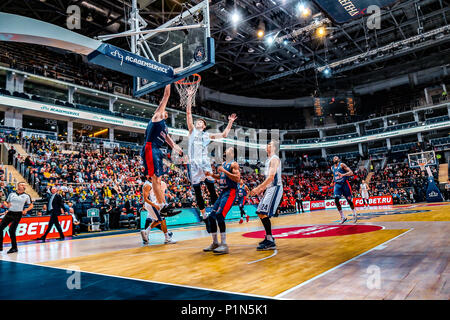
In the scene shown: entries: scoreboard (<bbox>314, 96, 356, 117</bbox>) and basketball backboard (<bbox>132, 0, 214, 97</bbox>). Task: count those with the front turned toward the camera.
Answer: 1

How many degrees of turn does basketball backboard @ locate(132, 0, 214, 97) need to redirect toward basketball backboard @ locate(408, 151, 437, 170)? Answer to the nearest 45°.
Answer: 0° — it already faces it

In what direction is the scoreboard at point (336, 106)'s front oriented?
toward the camera

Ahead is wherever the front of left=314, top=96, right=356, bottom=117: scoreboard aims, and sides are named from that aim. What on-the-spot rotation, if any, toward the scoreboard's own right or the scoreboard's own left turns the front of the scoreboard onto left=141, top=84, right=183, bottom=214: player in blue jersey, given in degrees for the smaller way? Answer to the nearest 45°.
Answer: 0° — it already faces them

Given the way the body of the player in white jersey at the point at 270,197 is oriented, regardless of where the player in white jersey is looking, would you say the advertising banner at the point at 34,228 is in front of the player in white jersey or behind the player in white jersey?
in front

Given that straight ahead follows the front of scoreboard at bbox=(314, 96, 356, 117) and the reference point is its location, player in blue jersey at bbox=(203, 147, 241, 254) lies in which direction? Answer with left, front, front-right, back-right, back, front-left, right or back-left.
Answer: front

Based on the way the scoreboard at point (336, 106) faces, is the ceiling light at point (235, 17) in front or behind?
in front

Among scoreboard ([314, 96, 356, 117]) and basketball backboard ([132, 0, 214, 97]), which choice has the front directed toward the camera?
the scoreboard

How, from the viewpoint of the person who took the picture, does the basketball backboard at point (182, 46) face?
facing away from the viewer and to the right of the viewer
